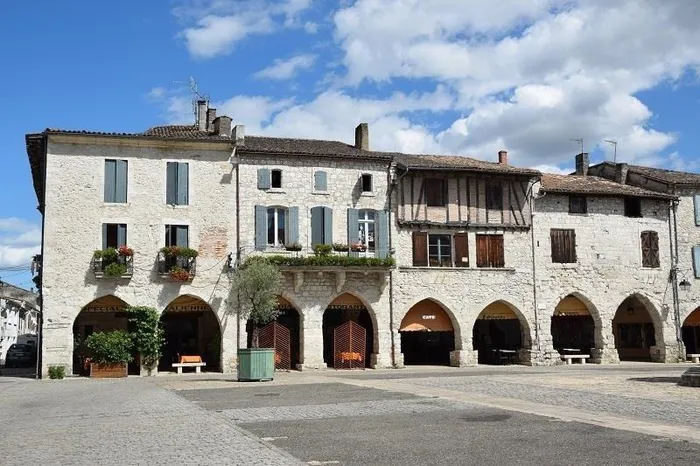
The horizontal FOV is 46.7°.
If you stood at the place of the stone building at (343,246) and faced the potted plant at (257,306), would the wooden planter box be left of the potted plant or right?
right

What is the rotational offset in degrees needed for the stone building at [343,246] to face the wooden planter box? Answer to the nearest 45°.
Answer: approximately 45° to its right

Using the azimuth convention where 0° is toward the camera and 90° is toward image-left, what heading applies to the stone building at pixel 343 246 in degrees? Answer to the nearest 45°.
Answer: approximately 0°

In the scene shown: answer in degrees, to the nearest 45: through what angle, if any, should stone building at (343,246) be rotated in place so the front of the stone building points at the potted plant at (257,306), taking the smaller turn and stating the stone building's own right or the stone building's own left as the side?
0° — it already faces it

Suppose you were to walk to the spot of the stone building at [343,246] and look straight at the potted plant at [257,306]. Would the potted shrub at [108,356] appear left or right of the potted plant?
right

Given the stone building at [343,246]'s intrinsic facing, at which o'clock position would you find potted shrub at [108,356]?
The potted shrub is roughly at 2 o'clock from the stone building.
